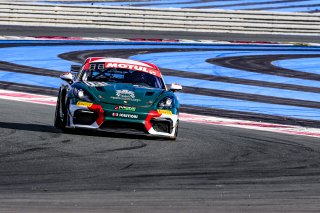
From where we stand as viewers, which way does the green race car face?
facing the viewer
